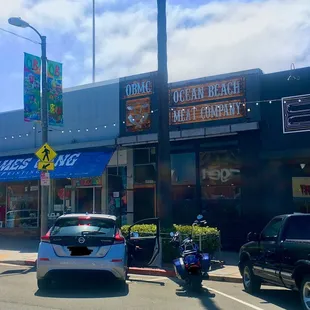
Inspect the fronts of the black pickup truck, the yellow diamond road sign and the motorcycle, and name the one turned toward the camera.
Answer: the yellow diamond road sign

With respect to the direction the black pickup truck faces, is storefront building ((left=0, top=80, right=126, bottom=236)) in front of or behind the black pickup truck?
in front

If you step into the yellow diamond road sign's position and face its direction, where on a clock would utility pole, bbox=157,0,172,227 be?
The utility pole is roughly at 10 o'clock from the yellow diamond road sign.

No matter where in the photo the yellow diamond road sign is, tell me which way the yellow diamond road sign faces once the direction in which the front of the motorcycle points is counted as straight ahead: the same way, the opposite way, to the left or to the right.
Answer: the opposite way

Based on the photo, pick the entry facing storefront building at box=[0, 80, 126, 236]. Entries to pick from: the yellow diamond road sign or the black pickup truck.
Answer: the black pickup truck

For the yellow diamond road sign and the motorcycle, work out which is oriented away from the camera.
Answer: the motorcycle

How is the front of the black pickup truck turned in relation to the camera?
facing away from the viewer and to the left of the viewer

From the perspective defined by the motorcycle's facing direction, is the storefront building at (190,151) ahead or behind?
ahead

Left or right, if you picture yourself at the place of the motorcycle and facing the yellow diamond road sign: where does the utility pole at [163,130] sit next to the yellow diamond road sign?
right

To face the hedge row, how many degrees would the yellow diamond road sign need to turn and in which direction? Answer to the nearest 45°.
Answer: approximately 45° to its left

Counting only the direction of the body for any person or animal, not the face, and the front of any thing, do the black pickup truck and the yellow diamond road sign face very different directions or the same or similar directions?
very different directions

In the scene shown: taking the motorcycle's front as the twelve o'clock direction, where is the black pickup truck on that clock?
The black pickup truck is roughly at 4 o'clock from the motorcycle.

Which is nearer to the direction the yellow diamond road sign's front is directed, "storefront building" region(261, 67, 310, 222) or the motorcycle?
the motorcycle

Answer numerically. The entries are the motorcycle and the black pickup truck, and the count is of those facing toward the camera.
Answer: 0

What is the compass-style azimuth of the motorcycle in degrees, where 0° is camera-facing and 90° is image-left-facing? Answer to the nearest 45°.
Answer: approximately 180°
